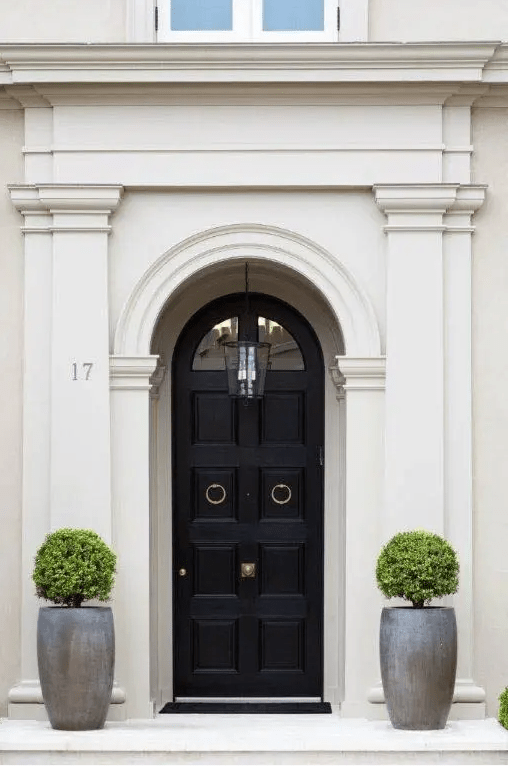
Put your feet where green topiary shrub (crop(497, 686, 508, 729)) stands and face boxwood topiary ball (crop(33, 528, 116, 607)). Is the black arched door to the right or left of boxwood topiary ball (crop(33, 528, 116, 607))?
right

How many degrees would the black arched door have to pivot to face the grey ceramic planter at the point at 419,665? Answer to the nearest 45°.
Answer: approximately 45° to its left

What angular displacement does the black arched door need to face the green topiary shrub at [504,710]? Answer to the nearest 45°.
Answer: approximately 45° to its left

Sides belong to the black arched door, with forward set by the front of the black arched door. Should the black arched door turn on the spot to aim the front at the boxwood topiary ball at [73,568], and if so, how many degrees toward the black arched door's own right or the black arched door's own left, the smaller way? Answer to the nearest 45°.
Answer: approximately 45° to the black arched door's own right

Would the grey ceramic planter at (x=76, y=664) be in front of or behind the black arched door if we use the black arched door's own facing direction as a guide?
in front

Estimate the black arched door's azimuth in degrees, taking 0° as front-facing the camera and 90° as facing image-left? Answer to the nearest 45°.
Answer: approximately 0°
